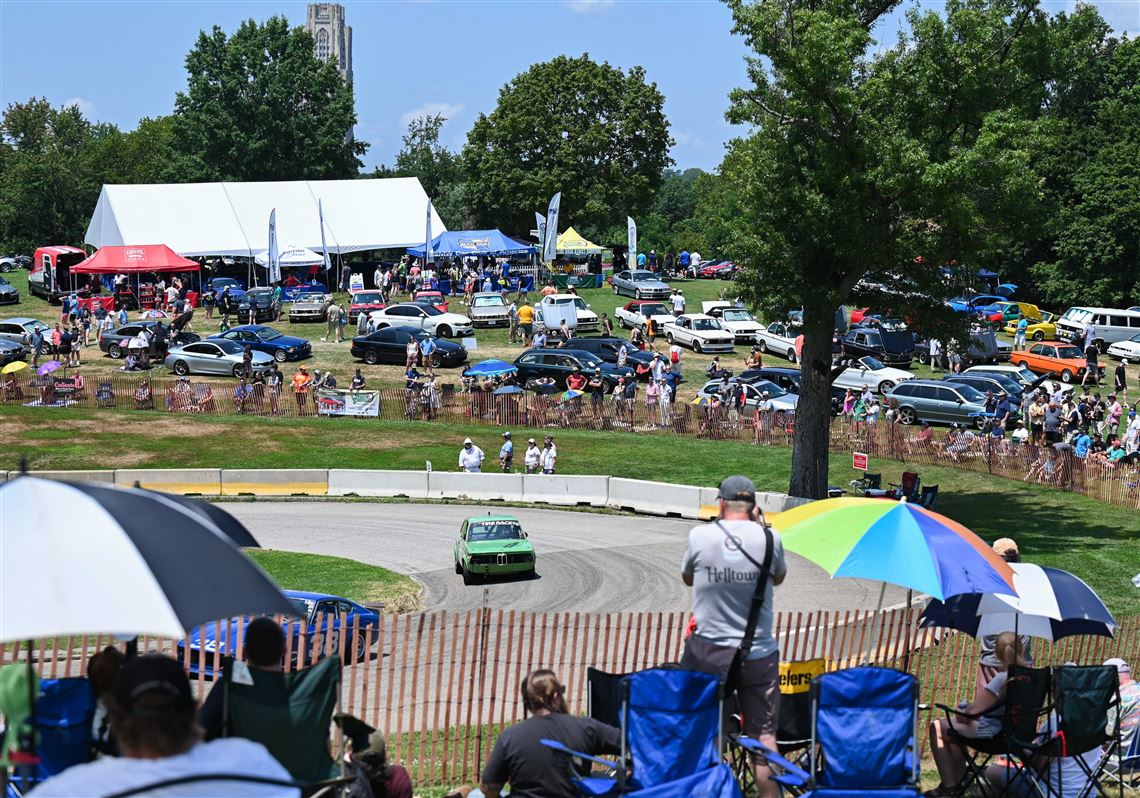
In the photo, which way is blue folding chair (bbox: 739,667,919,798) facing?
away from the camera

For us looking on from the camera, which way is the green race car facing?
facing the viewer

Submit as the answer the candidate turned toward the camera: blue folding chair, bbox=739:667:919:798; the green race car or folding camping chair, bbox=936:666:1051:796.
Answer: the green race car

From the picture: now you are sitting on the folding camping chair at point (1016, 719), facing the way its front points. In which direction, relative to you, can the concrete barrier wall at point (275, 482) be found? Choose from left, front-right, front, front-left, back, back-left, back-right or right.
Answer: front

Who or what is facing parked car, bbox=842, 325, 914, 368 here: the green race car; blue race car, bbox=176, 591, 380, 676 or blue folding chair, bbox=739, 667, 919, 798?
the blue folding chair

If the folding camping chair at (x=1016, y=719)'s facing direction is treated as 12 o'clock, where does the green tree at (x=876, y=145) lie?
The green tree is roughly at 1 o'clock from the folding camping chair.

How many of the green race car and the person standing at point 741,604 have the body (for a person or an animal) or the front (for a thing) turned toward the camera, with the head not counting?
1

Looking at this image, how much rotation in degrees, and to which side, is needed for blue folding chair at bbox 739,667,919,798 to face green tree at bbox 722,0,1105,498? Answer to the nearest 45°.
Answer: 0° — it already faces it

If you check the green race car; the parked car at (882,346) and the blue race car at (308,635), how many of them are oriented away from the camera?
0

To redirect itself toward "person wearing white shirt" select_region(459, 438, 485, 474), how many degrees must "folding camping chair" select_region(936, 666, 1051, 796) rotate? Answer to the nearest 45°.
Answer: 0° — it already faces them

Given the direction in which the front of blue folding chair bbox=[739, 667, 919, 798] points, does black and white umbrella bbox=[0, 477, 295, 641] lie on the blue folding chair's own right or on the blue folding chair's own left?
on the blue folding chair's own left

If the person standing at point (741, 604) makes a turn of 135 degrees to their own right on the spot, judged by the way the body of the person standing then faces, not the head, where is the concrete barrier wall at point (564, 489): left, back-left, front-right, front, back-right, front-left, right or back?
back-left

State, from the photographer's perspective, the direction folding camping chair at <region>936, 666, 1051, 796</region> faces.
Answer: facing away from the viewer and to the left of the viewer

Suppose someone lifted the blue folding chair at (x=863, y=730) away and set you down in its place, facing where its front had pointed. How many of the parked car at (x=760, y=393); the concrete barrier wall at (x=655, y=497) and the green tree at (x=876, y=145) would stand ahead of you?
3

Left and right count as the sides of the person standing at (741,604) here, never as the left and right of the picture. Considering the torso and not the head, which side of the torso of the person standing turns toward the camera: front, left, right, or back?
back

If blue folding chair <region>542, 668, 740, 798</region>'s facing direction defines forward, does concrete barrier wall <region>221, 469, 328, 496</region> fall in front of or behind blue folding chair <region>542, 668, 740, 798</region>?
in front

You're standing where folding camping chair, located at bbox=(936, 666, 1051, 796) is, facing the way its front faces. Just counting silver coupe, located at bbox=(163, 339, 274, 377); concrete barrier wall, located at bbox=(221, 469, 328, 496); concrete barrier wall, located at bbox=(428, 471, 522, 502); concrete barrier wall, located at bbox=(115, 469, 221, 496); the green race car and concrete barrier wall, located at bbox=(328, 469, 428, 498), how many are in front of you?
6

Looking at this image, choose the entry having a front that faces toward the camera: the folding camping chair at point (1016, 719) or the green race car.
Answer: the green race car

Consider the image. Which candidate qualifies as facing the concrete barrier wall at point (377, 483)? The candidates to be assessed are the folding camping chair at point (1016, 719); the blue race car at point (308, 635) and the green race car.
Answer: the folding camping chair

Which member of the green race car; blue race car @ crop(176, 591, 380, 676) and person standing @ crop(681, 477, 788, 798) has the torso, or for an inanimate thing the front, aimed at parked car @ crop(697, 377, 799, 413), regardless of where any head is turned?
the person standing

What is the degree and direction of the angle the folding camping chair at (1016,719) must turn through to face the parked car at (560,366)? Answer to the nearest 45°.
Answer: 0° — it already faces it

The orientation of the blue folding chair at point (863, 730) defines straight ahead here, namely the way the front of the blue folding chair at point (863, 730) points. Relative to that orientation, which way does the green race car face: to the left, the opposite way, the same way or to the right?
the opposite way

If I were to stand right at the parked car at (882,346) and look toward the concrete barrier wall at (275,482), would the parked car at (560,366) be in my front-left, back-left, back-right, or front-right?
front-right
